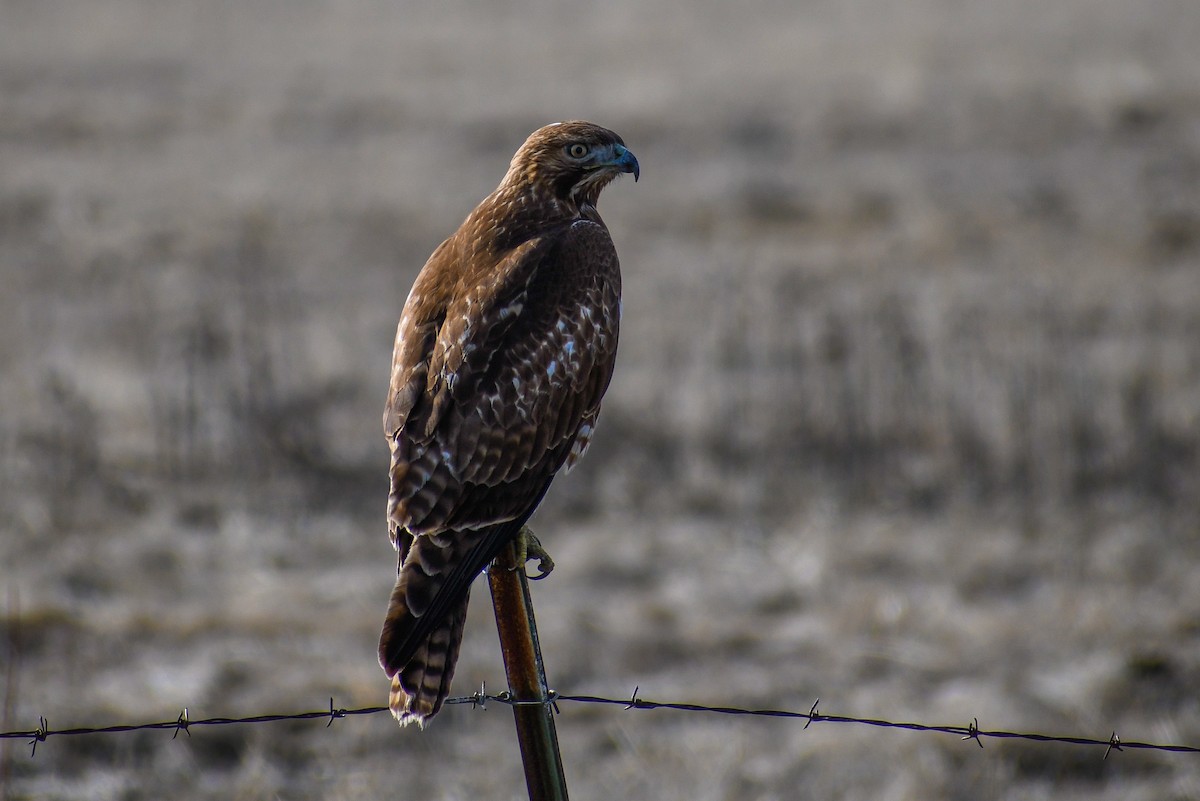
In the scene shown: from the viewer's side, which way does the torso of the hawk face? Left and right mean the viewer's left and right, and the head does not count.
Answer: facing away from the viewer and to the right of the viewer
